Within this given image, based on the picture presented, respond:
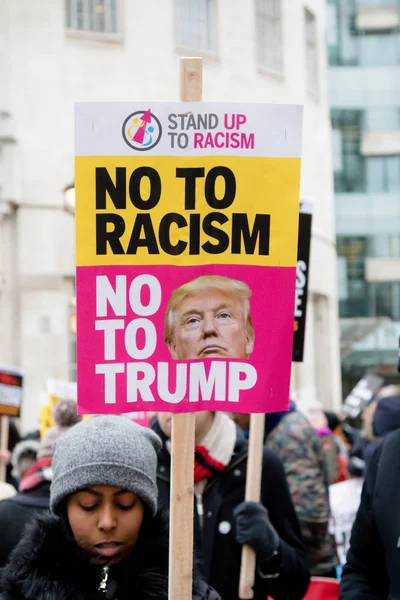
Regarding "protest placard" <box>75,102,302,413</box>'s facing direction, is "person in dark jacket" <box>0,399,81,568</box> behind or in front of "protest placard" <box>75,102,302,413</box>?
behind

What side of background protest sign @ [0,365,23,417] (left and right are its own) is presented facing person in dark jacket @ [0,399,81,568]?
front

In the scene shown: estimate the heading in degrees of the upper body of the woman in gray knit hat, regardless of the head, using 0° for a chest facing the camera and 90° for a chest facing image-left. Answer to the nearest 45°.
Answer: approximately 0°

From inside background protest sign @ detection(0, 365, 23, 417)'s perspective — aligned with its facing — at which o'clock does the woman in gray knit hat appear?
The woman in gray knit hat is roughly at 12 o'clock from the background protest sign.

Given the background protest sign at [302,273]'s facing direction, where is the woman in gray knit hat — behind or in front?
in front

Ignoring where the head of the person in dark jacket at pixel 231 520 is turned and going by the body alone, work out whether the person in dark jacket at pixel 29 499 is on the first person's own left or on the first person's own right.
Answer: on the first person's own right
